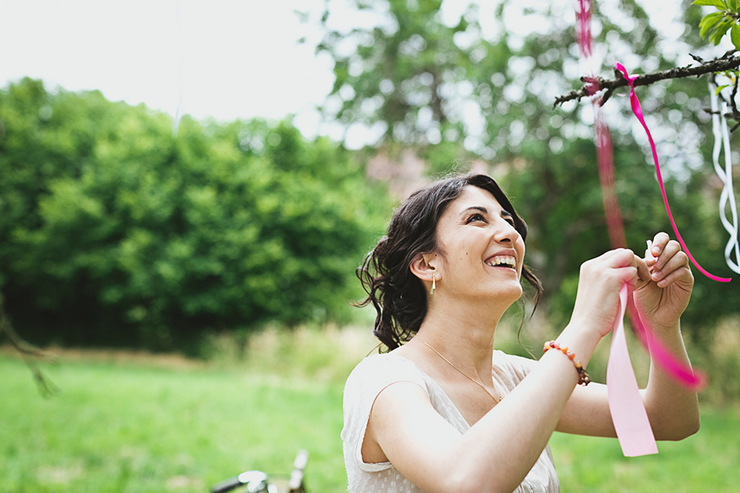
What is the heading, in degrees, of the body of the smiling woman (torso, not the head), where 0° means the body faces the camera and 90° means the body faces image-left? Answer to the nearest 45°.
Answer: approximately 315°

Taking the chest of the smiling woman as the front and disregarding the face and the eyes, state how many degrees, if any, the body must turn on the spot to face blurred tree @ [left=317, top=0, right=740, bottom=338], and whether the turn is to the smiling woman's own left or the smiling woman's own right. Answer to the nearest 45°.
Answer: approximately 135° to the smiling woman's own left
